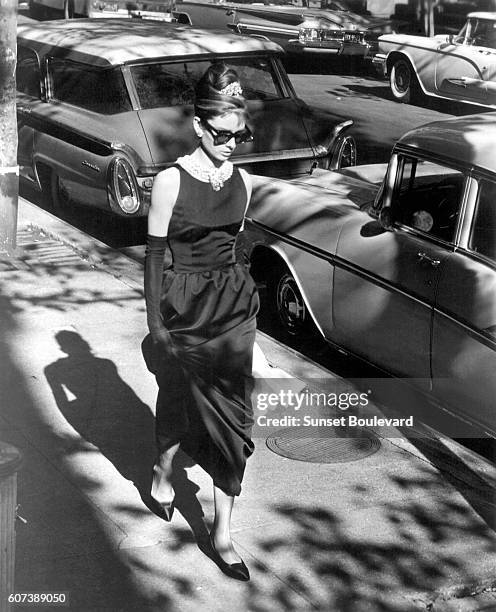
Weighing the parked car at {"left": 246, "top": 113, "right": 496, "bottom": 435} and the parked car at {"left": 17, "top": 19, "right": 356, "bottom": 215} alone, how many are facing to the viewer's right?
0

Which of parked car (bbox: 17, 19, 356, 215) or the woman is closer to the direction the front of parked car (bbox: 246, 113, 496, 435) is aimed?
the parked car

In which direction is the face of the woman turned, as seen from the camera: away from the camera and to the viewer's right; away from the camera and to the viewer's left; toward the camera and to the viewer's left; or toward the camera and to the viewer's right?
toward the camera and to the viewer's right

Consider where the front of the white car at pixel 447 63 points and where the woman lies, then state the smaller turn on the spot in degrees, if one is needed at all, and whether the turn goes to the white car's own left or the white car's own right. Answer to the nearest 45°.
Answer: approximately 135° to the white car's own left

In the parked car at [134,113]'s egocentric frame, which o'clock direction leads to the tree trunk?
The tree trunk is roughly at 9 o'clock from the parked car.

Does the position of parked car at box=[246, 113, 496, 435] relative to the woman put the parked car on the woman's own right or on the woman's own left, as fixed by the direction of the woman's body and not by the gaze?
on the woman's own left

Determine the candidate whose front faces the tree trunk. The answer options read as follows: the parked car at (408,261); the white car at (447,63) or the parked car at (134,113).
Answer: the parked car at (408,261)

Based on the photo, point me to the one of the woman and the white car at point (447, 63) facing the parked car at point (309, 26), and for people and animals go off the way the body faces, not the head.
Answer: the white car

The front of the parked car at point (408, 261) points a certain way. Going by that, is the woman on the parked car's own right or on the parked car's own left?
on the parked car's own left

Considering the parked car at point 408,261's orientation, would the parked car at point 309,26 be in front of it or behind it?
in front

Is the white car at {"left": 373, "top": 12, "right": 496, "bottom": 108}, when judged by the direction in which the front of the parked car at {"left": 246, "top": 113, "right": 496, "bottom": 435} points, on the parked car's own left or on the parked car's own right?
on the parked car's own right

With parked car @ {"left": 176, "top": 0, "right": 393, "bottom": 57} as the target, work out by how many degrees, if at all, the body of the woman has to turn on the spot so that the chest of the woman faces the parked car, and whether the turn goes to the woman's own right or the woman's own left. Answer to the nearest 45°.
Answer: approximately 135° to the woman's own left

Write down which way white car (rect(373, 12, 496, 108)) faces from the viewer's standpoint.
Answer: facing away from the viewer and to the left of the viewer

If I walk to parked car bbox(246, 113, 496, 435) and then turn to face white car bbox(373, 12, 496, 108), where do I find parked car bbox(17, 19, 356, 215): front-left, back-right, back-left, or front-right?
front-left

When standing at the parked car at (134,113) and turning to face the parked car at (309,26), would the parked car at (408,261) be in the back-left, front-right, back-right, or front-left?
back-right

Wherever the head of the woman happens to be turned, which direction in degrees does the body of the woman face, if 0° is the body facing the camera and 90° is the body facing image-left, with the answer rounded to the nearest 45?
approximately 315°

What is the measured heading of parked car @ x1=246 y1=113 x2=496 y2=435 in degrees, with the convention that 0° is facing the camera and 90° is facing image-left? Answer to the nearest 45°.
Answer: approximately 135°

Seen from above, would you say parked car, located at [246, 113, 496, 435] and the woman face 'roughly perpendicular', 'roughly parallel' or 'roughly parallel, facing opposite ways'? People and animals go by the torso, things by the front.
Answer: roughly parallel, facing opposite ways
